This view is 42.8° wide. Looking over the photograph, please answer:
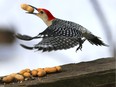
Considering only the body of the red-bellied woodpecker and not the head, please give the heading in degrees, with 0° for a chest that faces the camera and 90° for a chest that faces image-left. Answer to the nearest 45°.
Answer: approximately 90°
